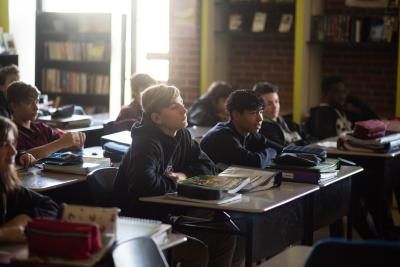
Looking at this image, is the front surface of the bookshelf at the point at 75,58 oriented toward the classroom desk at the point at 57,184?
yes

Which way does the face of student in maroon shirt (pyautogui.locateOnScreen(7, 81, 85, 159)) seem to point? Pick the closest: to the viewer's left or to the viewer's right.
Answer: to the viewer's right

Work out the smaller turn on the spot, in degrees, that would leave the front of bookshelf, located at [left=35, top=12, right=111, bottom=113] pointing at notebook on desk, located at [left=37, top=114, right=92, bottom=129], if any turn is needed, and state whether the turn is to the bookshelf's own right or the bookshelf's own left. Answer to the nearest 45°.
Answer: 0° — it already faces it

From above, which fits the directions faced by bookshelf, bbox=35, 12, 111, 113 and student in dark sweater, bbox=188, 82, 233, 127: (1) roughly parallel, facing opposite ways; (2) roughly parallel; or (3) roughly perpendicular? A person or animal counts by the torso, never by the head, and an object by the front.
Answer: roughly perpendicular

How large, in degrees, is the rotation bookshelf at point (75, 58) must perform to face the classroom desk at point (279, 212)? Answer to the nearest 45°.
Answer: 0° — it already faces it

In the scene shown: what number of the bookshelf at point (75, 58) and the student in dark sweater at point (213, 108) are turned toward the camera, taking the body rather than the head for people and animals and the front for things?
1
